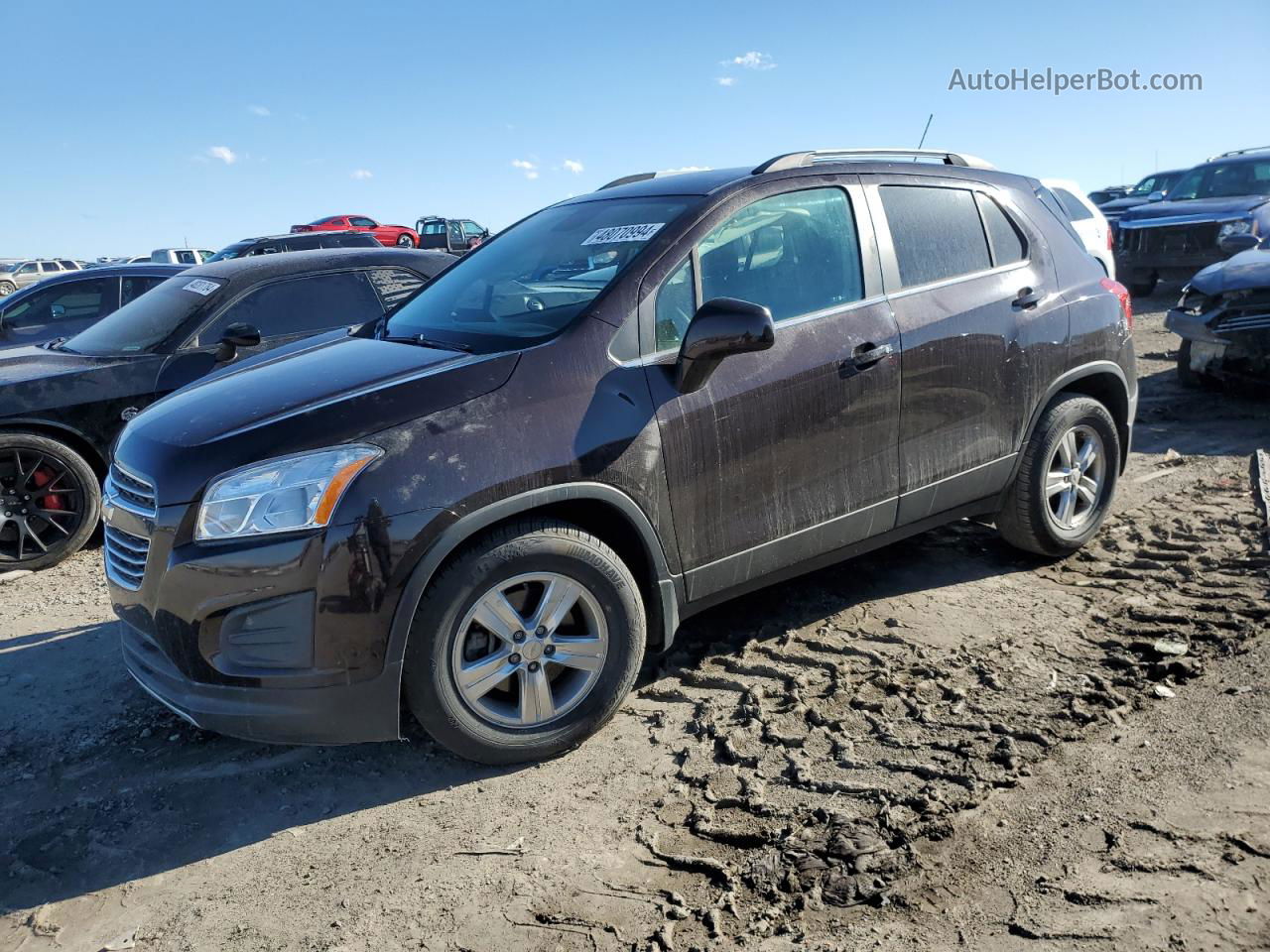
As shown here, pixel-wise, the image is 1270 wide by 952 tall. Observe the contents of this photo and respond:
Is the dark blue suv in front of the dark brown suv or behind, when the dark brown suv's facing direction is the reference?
behind

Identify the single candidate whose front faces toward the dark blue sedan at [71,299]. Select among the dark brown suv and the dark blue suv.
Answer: the dark blue suv

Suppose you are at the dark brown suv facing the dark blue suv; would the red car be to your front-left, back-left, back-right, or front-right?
front-left

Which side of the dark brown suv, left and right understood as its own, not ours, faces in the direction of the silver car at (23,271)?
right

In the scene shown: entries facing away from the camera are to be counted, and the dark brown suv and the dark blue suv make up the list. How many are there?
0

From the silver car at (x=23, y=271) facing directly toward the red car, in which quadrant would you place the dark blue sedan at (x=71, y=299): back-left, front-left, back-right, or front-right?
front-right

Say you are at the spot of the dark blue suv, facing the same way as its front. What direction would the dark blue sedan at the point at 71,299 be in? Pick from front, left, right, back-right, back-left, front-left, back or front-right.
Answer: front

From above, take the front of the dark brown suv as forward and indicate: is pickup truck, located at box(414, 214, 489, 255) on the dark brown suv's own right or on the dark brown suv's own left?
on the dark brown suv's own right

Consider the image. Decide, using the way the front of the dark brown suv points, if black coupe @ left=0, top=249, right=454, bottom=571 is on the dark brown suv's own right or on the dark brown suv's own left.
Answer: on the dark brown suv's own right

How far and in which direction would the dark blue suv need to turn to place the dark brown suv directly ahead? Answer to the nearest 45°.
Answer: approximately 45° to its left

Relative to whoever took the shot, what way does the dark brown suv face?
facing the viewer and to the left of the viewer
